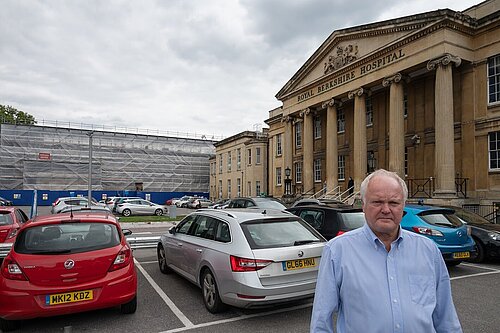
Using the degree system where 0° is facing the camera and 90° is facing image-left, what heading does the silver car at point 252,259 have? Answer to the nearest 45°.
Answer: approximately 135°

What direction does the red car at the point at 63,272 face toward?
away from the camera

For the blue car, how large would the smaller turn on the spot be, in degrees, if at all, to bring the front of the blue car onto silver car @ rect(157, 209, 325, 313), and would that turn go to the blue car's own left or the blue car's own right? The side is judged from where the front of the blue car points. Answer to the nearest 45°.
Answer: approximately 90° to the blue car's own left

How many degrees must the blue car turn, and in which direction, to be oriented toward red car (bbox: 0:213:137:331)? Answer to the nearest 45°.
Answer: approximately 90° to its left

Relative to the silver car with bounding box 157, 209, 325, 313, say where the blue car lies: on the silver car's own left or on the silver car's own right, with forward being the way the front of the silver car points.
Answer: on the silver car's own right

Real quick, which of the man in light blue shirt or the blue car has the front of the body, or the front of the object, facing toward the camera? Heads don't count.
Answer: the man in light blue shirt

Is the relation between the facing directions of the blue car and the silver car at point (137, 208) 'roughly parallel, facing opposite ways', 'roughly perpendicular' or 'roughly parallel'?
roughly perpendicular

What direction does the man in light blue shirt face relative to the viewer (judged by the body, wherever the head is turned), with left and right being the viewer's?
facing the viewer

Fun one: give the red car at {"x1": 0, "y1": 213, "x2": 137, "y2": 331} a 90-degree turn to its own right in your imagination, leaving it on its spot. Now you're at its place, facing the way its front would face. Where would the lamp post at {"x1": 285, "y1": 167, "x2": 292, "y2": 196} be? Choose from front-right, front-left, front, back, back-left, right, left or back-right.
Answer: front-left

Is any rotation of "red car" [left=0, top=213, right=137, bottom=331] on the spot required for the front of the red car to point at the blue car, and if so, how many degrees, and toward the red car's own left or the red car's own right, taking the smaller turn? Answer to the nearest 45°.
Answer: approximately 90° to the red car's own right
